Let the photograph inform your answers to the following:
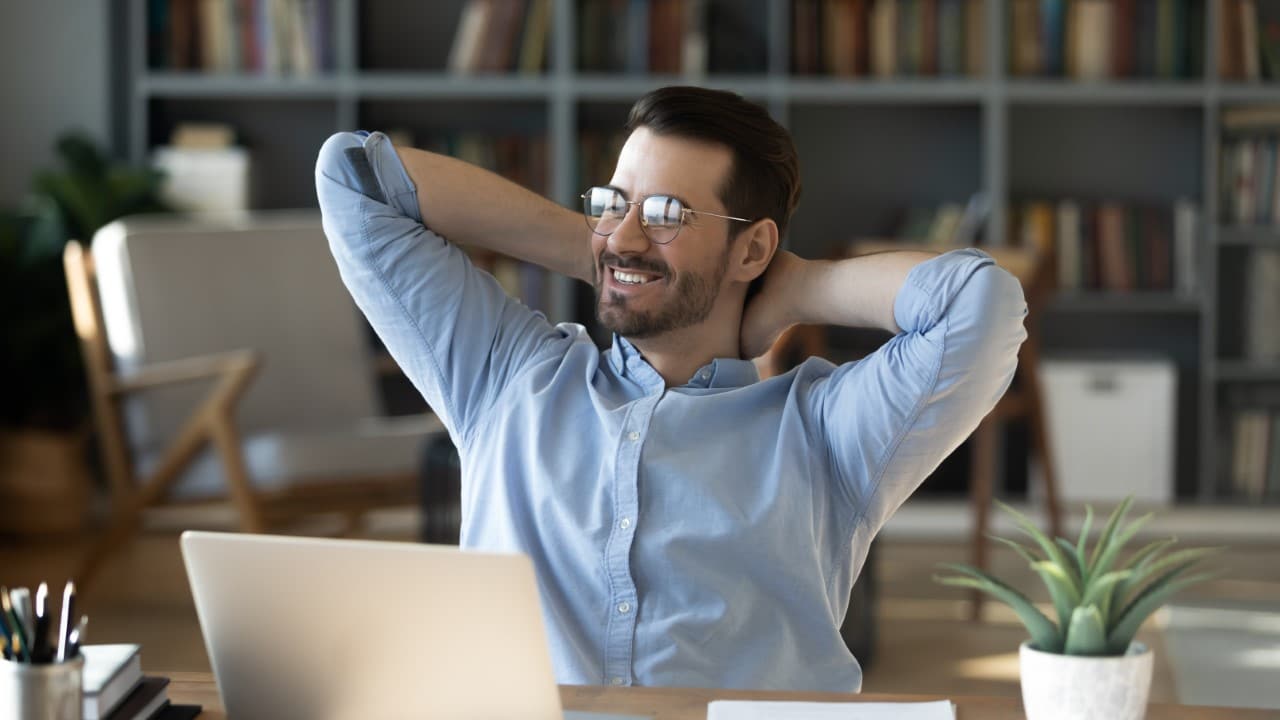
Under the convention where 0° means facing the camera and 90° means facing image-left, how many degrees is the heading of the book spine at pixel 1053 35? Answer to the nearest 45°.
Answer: approximately 0°

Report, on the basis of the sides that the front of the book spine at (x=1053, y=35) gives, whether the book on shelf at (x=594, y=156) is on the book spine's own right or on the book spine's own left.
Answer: on the book spine's own right

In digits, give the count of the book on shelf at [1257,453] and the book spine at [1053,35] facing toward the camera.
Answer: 2

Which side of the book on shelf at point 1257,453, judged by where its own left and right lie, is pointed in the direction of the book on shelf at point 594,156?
right
